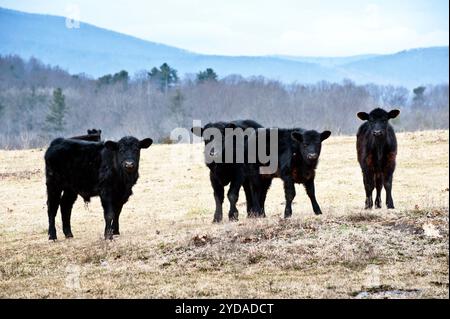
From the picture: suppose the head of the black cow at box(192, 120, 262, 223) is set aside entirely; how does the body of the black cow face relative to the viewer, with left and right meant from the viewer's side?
facing the viewer and to the left of the viewer

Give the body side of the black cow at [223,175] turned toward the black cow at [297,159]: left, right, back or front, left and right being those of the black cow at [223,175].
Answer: left

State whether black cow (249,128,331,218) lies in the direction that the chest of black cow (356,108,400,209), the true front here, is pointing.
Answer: no

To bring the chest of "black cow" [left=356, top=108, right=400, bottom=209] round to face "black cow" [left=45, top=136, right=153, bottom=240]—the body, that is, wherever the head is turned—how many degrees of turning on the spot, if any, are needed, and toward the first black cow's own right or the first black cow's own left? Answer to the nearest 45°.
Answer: approximately 90° to the first black cow's own right

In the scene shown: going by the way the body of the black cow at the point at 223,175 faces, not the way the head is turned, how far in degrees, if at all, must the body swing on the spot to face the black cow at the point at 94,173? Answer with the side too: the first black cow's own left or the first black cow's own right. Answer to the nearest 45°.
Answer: approximately 45° to the first black cow's own right

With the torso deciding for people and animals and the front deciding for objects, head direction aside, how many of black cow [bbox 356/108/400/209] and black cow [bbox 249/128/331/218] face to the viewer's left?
0

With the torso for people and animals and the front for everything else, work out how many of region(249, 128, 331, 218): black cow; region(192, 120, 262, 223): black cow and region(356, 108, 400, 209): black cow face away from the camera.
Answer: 0

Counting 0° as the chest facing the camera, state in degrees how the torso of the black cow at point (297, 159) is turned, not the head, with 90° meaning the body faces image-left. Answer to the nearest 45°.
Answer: approximately 315°

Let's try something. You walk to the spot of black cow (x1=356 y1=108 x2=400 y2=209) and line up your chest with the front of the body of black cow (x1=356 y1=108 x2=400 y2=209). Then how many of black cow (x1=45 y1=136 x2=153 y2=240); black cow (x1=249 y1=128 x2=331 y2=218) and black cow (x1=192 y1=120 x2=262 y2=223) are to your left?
0

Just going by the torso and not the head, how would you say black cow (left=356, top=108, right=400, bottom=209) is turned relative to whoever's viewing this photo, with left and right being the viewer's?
facing the viewer

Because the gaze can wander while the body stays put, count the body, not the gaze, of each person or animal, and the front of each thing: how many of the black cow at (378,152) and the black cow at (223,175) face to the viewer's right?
0

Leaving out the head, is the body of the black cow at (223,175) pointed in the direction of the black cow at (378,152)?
no

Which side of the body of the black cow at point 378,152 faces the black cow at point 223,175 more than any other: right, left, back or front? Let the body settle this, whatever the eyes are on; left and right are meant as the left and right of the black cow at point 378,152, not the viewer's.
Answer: right

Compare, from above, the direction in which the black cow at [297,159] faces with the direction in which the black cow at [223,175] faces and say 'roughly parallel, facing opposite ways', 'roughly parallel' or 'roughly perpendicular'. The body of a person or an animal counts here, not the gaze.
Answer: roughly perpendicular
